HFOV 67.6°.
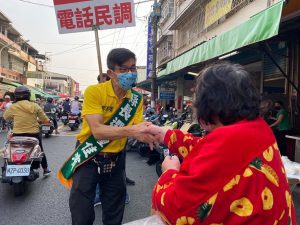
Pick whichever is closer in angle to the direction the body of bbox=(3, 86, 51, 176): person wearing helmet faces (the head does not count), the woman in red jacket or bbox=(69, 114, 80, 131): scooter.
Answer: the scooter

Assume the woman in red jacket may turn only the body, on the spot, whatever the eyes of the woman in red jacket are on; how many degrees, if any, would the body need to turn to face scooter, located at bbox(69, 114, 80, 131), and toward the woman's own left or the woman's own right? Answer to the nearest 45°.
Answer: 0° — they already face it

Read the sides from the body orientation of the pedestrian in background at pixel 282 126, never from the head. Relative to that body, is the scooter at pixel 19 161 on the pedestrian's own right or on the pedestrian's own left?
on the pedestrian's own left

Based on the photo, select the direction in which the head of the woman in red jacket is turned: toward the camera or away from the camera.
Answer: away from the camera

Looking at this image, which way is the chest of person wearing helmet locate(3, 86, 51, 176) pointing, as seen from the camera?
away from the camera

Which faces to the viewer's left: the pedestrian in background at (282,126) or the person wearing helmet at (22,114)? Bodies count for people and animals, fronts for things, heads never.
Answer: the pedestrian in background

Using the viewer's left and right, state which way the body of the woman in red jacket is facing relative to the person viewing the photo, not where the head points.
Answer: facing away from the viewer and to the left of the viewer

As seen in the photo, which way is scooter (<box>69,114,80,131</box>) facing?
away from the camera

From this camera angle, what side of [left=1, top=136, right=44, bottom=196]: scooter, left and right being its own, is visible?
back

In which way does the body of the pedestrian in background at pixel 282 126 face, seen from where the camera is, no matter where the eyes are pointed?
to the viewer's left

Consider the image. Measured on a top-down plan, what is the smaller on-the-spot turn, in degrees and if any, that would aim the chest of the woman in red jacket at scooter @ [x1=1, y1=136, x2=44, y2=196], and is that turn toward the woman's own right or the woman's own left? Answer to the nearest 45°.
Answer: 0° — they already face it
